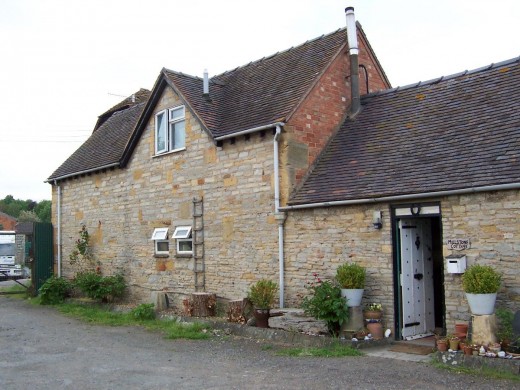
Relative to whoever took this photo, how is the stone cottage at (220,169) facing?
facing the viewer and to the left of the viewer

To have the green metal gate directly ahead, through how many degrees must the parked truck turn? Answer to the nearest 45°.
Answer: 0° — it already faces it

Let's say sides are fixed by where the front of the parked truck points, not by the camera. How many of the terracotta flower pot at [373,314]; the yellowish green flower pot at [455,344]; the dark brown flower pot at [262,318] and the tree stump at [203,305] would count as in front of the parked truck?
4

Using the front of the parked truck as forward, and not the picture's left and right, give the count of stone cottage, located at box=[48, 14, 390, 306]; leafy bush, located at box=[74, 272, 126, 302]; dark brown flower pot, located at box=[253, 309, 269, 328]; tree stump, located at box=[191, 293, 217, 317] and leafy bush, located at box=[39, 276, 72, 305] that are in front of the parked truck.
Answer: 5

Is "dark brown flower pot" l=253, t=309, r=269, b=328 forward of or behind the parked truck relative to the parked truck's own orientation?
forward

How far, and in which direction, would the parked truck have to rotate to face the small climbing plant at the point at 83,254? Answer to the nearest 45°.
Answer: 0° — it already faces it

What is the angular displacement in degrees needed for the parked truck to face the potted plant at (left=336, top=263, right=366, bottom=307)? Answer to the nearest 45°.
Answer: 0° — it already faces it

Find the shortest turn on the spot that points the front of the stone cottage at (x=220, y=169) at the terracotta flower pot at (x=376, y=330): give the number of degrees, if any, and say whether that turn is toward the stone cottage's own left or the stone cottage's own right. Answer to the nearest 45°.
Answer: approximately 90° to the stone cottage's own left

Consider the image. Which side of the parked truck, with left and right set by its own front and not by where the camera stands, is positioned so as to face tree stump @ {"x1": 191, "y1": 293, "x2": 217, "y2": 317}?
front

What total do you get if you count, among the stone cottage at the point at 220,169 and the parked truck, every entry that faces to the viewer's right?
0

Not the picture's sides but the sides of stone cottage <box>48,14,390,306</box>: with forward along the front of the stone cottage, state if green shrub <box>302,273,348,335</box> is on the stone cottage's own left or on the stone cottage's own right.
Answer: on the stone cottage's own left

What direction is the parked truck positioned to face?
toward the camera

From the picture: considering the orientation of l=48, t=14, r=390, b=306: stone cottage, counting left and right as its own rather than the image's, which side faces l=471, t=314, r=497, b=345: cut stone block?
left
